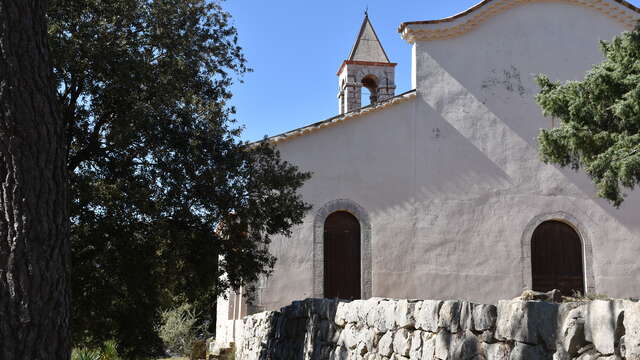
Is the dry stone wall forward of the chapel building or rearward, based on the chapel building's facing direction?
forward

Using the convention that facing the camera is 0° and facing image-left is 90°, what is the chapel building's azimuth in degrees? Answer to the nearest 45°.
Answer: approximately 0°

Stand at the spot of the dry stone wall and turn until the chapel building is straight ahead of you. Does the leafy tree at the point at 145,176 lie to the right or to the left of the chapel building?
left

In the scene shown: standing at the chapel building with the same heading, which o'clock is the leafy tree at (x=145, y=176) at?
The leafy tree is roughly at 1 o'clock from the chapel building.

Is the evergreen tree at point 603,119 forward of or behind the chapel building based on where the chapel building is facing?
forward
